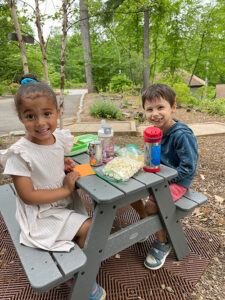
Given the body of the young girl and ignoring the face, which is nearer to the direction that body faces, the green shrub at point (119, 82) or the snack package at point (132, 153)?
the snack package

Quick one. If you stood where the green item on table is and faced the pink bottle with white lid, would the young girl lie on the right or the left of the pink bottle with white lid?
right

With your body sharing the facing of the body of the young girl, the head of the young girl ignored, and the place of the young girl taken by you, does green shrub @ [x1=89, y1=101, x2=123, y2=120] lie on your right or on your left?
on your left

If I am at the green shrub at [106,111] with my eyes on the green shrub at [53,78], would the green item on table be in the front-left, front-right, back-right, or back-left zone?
back-left

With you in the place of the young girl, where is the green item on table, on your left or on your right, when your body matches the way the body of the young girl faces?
on your left

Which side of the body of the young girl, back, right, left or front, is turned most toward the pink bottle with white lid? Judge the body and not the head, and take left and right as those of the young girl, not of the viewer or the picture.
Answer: left

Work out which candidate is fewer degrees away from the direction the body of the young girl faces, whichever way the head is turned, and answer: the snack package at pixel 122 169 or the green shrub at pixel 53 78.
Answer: the snack package

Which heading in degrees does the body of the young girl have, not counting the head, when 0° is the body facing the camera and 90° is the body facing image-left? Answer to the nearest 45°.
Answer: approximately 315°

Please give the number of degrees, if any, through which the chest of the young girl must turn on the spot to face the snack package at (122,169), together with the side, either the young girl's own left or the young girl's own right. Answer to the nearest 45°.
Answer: approximately 45° to the young girl's own left

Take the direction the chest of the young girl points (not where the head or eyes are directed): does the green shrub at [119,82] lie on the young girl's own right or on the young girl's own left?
on the young girl's own left
